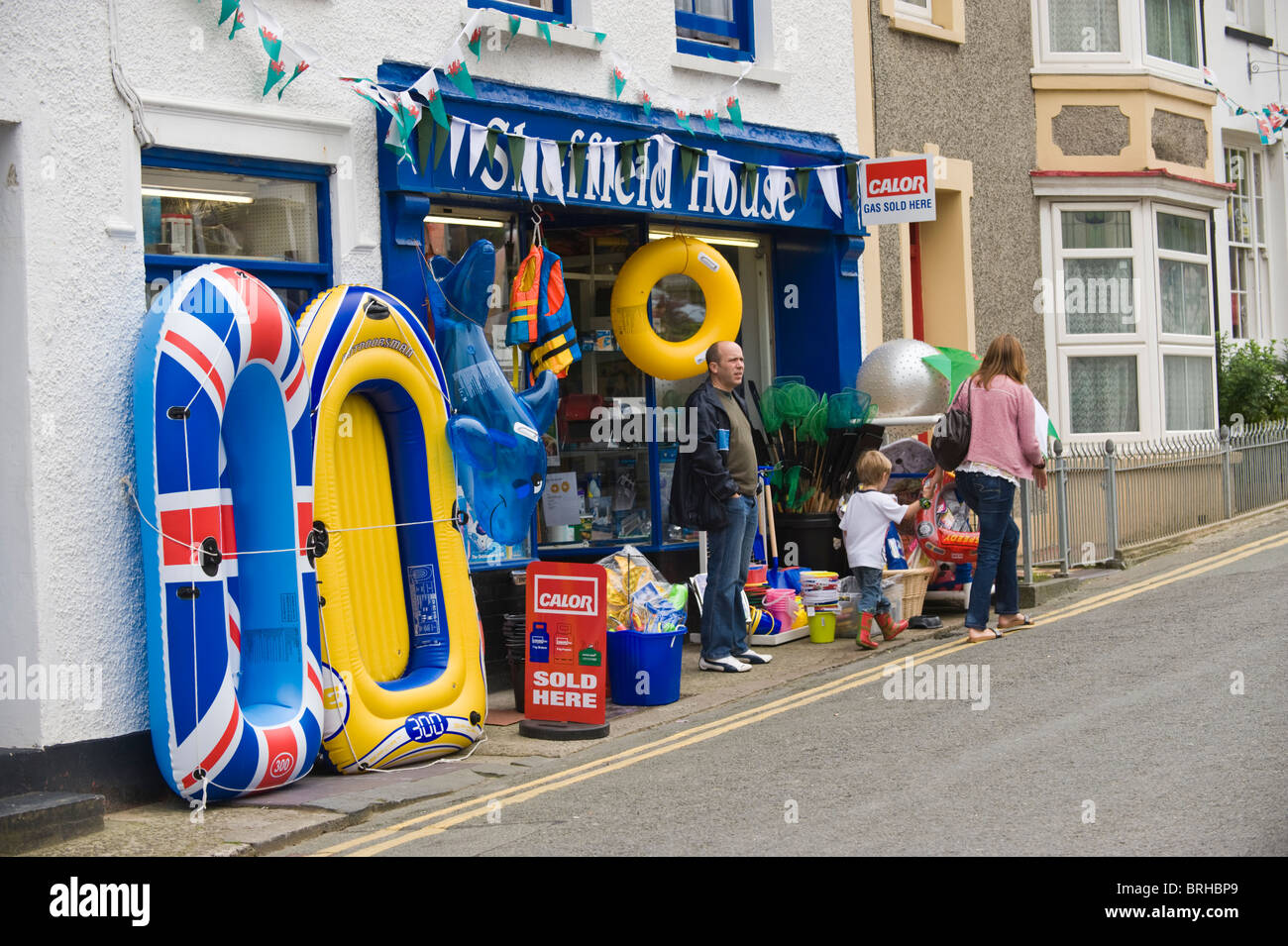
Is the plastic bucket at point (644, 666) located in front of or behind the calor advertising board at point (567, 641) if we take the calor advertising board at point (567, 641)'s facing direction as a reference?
behind

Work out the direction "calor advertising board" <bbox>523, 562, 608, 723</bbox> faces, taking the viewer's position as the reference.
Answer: facing the viewer

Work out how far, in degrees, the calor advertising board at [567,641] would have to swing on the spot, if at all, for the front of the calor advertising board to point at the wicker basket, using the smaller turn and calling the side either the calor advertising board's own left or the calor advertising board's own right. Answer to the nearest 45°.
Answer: approximately 135° to the calor advertising board's own left

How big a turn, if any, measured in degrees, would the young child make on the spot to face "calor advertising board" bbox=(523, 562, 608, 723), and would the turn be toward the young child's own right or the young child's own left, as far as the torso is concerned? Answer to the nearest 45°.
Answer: approximately 180°

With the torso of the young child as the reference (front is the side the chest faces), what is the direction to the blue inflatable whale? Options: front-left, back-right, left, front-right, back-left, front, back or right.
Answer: back

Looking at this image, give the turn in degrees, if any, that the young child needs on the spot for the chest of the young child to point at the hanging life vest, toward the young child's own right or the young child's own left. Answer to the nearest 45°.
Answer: approximately 135° to the young child's own left

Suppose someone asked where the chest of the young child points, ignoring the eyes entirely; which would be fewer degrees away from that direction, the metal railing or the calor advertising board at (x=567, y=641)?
the metal railing

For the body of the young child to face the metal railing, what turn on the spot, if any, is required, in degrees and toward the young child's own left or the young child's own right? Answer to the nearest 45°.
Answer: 0° — they already face it

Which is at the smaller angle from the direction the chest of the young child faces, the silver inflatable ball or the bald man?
the silver inflatable ball

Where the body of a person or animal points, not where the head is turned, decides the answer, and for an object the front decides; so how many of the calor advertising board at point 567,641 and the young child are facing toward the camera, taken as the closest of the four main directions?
1

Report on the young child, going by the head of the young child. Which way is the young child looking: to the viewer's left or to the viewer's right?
to the viewer's right

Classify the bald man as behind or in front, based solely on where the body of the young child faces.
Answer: behind

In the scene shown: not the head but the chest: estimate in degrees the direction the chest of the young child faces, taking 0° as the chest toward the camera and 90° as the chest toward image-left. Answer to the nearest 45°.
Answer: approximately 225°

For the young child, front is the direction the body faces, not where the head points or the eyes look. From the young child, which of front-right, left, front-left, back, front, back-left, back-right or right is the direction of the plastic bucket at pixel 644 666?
back
